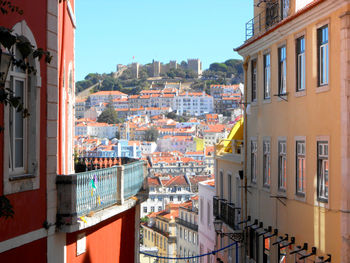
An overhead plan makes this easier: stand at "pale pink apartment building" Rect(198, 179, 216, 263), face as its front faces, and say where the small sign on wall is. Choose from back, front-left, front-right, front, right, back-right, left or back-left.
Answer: front-left
